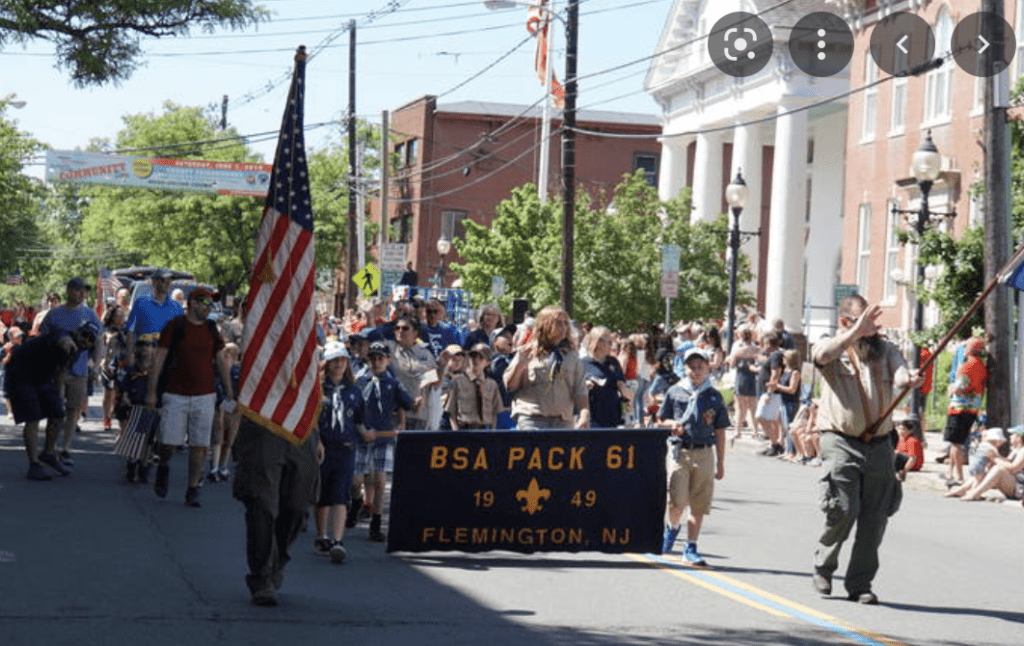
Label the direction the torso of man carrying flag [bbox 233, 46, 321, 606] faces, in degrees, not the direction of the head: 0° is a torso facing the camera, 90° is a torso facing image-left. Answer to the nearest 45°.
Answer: approximately 0°

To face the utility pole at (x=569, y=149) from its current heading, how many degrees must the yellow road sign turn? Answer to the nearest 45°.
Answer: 0° — it already faces it

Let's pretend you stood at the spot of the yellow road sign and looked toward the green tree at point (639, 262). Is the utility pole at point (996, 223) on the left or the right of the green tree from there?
right

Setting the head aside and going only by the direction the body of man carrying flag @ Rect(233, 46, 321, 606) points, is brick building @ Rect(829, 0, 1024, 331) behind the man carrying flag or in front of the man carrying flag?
behind

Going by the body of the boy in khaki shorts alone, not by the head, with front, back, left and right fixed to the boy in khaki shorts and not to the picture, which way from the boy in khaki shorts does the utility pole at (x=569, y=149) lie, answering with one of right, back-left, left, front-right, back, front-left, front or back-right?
back

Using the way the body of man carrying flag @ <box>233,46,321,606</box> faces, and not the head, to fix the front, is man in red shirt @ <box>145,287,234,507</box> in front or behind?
behind

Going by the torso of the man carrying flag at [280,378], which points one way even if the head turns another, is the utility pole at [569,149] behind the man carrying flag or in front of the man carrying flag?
behind

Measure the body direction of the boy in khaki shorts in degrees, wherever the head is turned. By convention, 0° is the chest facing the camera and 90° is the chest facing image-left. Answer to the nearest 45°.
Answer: approximately 0°
